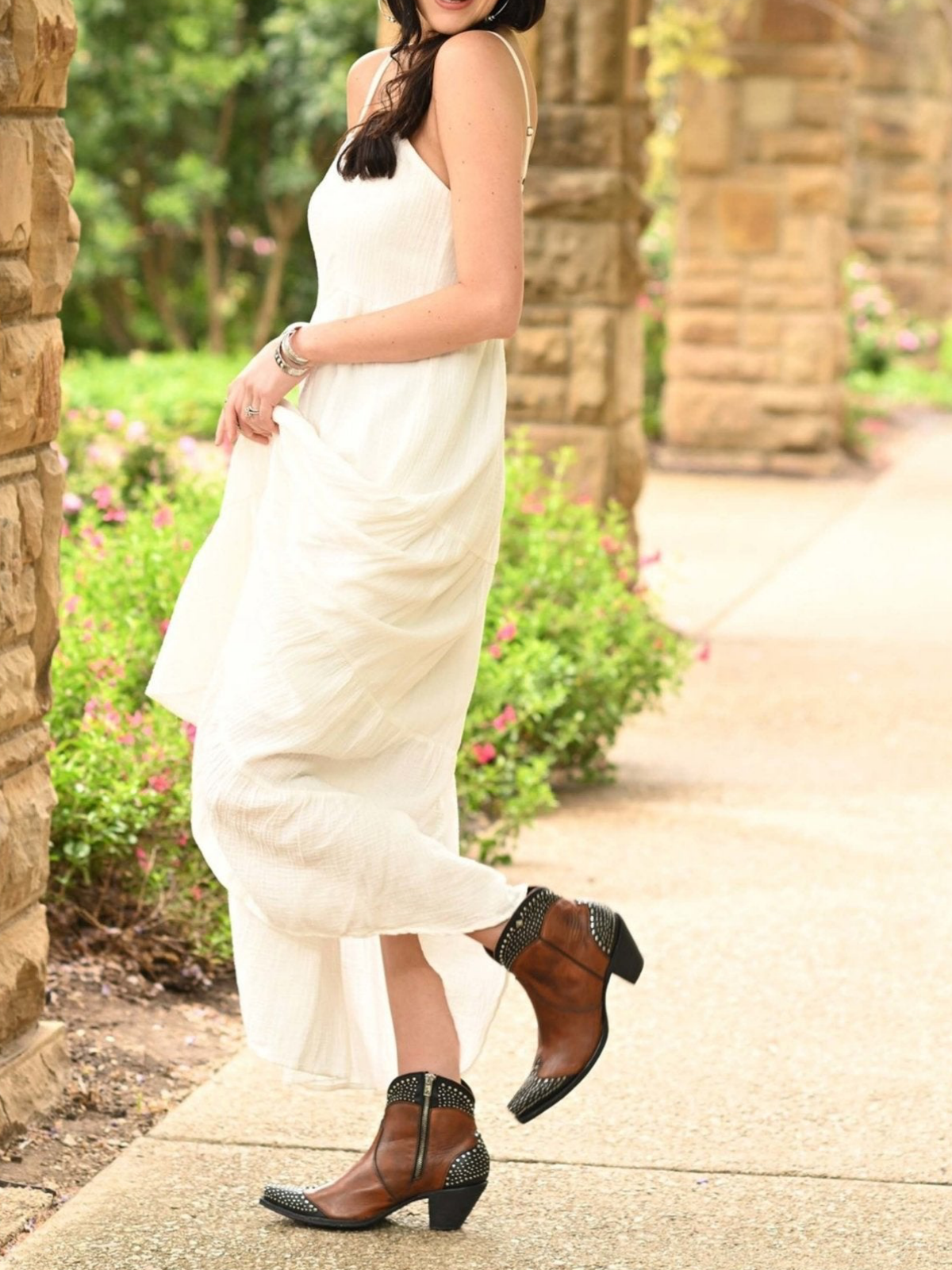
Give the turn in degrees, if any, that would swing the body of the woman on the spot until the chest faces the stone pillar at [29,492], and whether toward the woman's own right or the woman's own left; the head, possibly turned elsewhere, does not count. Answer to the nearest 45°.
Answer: approximately 45° to the woman's own right

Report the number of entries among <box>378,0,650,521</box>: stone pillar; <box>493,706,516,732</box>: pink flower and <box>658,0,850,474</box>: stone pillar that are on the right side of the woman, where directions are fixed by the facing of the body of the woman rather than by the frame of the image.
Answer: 3

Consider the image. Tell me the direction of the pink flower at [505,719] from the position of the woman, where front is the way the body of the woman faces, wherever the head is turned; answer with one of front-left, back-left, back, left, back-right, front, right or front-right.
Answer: right

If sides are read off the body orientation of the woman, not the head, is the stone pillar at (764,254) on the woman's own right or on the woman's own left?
on the woman's own right

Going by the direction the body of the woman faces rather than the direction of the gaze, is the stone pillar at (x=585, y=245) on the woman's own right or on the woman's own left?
on the woman's own right

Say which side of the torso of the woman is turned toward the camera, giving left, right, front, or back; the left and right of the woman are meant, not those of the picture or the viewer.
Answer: left

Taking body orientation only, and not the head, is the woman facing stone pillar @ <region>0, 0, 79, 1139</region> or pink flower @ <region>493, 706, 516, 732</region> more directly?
the stone pillar
